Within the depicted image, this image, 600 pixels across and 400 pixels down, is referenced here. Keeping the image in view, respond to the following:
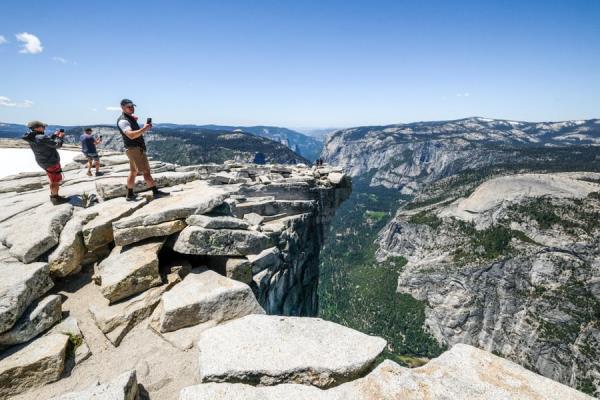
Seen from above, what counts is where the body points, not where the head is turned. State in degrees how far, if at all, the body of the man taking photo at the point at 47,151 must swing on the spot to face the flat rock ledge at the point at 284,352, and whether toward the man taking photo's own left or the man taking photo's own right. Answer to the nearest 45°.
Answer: approximately 90° to the man taking photo's own right

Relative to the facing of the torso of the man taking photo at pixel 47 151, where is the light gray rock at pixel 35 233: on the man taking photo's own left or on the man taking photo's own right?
on the man taking photo's own right

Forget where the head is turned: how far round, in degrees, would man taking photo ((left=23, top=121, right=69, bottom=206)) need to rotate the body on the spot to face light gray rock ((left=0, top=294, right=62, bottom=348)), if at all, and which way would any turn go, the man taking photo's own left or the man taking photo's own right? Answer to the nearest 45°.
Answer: approximately 90° to the man taking photo's own right

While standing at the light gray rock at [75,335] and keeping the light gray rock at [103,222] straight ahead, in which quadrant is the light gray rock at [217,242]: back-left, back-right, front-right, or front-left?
front-right

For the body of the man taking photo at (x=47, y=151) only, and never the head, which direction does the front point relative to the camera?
to the viewer's right

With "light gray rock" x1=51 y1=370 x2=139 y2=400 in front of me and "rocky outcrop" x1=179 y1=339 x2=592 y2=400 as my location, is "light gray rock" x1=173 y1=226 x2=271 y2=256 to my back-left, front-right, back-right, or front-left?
front-right

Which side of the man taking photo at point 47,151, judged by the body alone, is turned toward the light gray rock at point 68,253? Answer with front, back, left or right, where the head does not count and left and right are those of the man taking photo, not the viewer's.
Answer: right
